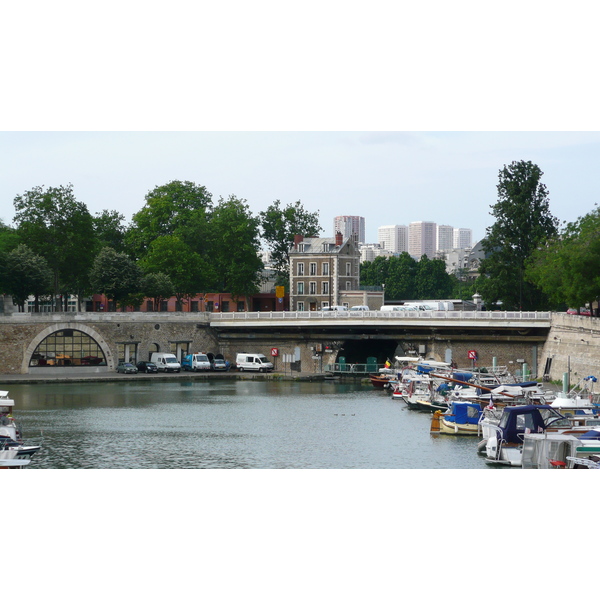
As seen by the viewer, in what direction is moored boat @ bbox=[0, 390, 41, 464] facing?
to the viewer's right

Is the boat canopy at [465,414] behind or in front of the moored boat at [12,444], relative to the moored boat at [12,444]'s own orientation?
in front

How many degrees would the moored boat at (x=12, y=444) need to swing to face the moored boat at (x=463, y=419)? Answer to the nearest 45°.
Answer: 0° — it already faces it

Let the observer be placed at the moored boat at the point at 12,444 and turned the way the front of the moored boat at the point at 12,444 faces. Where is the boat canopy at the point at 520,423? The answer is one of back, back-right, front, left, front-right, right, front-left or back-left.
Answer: front
